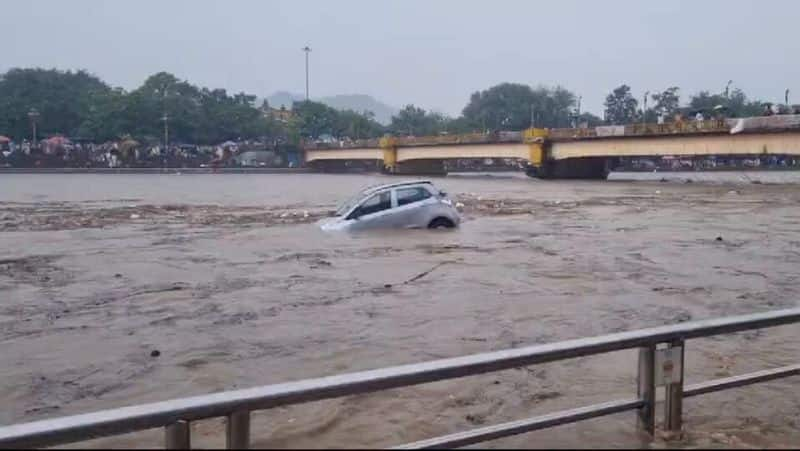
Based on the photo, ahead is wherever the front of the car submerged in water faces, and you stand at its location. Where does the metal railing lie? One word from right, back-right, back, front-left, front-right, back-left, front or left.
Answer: left

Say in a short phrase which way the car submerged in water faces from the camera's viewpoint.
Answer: facing to the left of the viewer
